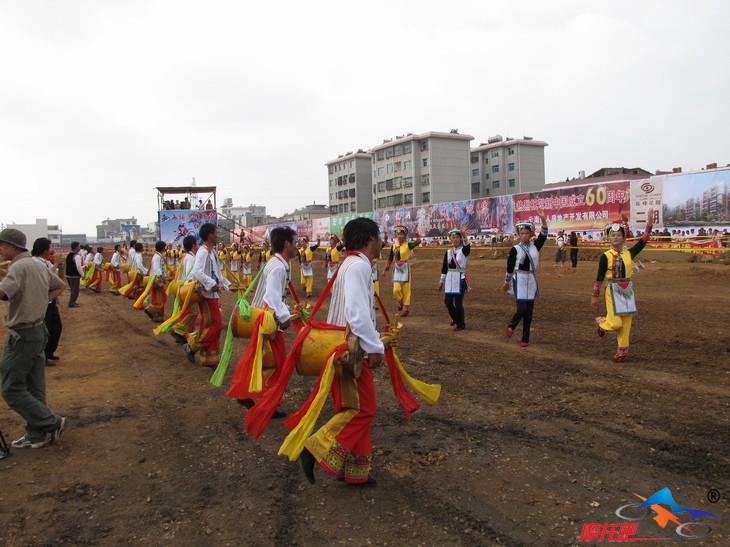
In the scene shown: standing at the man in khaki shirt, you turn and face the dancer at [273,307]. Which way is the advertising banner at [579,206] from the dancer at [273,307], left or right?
left

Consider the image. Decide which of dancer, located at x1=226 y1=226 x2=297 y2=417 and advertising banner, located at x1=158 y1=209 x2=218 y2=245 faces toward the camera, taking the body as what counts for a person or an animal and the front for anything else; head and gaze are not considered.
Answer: the advertising banner

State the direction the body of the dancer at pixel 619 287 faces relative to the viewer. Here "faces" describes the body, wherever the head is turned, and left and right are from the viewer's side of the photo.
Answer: facing the viewer

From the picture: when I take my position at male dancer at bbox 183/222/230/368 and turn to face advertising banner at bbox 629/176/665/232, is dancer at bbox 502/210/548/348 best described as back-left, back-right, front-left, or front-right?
front-right

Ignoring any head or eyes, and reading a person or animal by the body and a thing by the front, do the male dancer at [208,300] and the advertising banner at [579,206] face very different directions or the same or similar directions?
very different directions

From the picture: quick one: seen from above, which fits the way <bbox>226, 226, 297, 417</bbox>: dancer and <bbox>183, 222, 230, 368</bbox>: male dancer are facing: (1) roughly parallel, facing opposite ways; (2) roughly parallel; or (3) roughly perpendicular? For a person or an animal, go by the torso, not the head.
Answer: roughly parallel

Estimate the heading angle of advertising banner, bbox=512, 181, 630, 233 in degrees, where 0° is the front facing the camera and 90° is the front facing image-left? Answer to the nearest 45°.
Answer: approximately 45°

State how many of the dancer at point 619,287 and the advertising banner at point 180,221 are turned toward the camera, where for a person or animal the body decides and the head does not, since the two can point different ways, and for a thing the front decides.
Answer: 2

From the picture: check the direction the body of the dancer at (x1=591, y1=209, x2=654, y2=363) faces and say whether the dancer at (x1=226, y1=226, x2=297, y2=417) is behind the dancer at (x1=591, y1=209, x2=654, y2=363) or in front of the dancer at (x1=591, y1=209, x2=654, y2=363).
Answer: in front

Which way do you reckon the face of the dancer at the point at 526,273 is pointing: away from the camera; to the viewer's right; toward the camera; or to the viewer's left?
toward the camera
